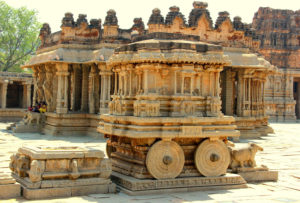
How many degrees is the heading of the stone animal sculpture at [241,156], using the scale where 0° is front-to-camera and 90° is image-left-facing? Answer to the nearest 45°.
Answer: approximately 270°

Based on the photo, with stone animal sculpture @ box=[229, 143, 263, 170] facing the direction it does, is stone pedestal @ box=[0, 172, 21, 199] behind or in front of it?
behind

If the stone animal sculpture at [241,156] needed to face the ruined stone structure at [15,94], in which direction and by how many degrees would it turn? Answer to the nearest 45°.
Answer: approximately 135° to its left

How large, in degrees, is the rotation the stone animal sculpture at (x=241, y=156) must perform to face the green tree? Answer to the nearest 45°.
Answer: approximately 135° to its left

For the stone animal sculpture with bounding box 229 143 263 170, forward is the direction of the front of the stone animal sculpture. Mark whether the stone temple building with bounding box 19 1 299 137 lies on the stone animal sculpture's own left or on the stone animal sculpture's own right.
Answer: on the stone animal sculpture's own left

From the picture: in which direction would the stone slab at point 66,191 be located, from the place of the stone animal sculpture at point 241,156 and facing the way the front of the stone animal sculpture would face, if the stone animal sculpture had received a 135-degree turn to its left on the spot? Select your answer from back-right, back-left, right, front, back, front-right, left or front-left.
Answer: left
